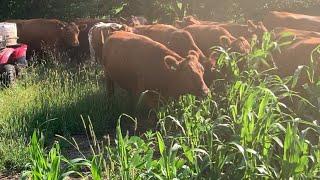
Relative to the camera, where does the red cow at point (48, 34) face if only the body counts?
to the viewer's right

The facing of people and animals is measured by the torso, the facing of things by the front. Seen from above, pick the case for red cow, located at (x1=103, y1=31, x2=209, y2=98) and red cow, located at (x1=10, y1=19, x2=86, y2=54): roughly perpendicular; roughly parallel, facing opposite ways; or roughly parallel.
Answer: roughly parallel

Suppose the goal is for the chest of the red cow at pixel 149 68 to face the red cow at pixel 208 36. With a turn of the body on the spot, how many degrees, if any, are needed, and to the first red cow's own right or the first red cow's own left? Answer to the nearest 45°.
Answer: approximately 45° to the first red cow's own left

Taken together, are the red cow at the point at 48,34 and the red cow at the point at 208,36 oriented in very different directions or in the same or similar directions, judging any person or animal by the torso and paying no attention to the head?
same or similar directions

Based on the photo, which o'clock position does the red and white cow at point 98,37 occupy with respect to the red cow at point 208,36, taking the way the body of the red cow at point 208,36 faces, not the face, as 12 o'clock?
the red and white cow at point 98,37 is roughly at 7 o'clock from the red cow at point 208,36.

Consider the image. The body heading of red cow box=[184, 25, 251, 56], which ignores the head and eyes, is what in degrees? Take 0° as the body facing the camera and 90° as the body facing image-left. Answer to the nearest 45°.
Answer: approximately 270°

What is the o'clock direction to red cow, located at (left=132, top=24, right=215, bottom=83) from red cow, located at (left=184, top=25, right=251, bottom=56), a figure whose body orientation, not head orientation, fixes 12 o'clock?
red cow, located at (left=132, top=24, right=215, bottom=83) is roughly at 4 o'clock from red cow, located at (left=184, top=25, right=251, bottom=56).

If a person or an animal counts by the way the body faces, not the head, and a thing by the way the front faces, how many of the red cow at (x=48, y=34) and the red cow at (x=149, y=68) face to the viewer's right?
2

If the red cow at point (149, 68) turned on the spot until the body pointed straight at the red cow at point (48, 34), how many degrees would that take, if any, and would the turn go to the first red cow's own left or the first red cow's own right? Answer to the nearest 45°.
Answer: approximately 135° to the first red cow's own left

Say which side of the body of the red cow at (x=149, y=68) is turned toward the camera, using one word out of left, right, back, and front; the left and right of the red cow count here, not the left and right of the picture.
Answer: right
